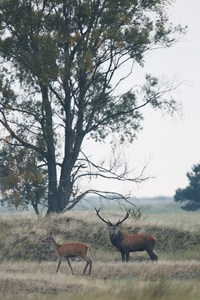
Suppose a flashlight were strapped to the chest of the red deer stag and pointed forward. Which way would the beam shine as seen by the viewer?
to the viewer's left

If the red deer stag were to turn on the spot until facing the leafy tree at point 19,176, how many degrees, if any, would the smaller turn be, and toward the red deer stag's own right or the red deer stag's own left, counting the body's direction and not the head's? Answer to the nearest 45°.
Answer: approximately 45° to the red deer stag's own right
